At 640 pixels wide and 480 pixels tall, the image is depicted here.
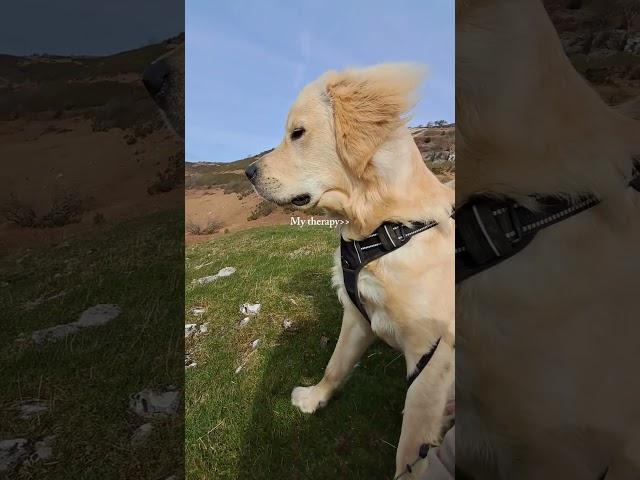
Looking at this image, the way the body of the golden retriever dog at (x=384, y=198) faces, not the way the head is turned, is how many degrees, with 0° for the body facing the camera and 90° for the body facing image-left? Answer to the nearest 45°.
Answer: approximately 90°
